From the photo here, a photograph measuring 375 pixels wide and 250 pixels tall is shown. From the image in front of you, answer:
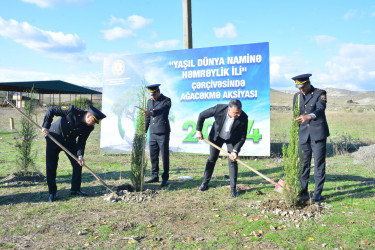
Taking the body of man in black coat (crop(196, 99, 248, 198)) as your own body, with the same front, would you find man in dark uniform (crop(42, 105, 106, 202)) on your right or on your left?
on your right

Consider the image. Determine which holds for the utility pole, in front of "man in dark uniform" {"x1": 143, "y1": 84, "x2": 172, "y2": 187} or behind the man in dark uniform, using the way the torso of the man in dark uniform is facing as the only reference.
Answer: behind

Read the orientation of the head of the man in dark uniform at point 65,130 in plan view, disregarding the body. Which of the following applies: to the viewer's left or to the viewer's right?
to the viewer's right

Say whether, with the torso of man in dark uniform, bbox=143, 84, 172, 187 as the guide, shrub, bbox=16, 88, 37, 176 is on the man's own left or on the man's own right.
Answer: on the man's own right

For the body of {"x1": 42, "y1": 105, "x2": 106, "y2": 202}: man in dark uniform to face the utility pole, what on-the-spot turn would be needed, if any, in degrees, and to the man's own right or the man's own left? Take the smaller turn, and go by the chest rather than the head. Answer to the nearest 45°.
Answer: approximately 90° to the man's own left

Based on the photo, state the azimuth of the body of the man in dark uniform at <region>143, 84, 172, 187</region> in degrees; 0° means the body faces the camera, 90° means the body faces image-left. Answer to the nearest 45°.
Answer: approximately 45°

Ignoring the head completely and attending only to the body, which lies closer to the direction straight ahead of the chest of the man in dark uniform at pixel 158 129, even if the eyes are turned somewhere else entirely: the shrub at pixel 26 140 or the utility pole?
the shrub

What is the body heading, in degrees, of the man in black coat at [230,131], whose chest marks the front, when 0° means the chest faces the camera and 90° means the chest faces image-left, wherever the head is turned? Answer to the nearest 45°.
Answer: approximately 315°

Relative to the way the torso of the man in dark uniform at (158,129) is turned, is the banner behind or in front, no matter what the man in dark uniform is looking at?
behind

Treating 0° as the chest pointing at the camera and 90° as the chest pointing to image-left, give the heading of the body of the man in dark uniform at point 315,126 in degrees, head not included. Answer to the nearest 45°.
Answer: approximately 45°
